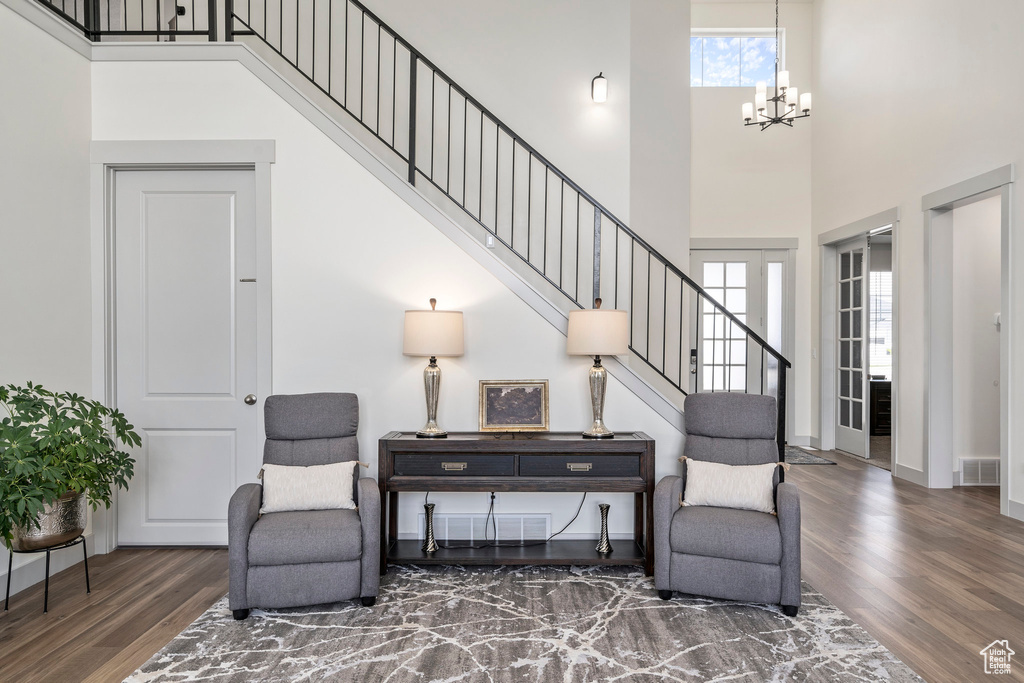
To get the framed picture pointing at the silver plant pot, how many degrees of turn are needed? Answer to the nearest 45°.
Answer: approximately 45° to its right

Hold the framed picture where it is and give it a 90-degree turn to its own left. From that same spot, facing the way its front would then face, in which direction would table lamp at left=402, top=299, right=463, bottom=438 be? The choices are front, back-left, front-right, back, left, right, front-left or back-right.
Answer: back-right

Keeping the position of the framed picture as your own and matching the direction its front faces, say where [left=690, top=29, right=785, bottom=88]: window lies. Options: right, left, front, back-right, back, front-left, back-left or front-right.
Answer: back-left

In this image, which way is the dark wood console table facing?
toward the camera

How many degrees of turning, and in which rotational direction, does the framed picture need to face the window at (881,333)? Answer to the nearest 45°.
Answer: approximately 135° to its left

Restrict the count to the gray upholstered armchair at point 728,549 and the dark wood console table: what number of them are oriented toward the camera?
2

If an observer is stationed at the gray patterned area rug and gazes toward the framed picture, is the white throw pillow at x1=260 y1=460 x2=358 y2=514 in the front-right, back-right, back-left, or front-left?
front-left

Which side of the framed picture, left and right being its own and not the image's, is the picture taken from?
front

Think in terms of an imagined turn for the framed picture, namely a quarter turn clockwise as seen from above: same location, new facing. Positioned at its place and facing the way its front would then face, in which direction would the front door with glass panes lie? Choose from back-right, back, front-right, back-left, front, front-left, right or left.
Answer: back-right

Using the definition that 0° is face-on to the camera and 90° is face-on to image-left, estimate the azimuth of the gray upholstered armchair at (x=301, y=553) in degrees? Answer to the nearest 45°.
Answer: approximately 0°

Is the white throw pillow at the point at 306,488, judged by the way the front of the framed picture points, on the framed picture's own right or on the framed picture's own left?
on the framed picture's own right

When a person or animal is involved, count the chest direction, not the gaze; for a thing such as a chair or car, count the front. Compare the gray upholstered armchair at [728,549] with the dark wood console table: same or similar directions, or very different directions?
same or similar directions
